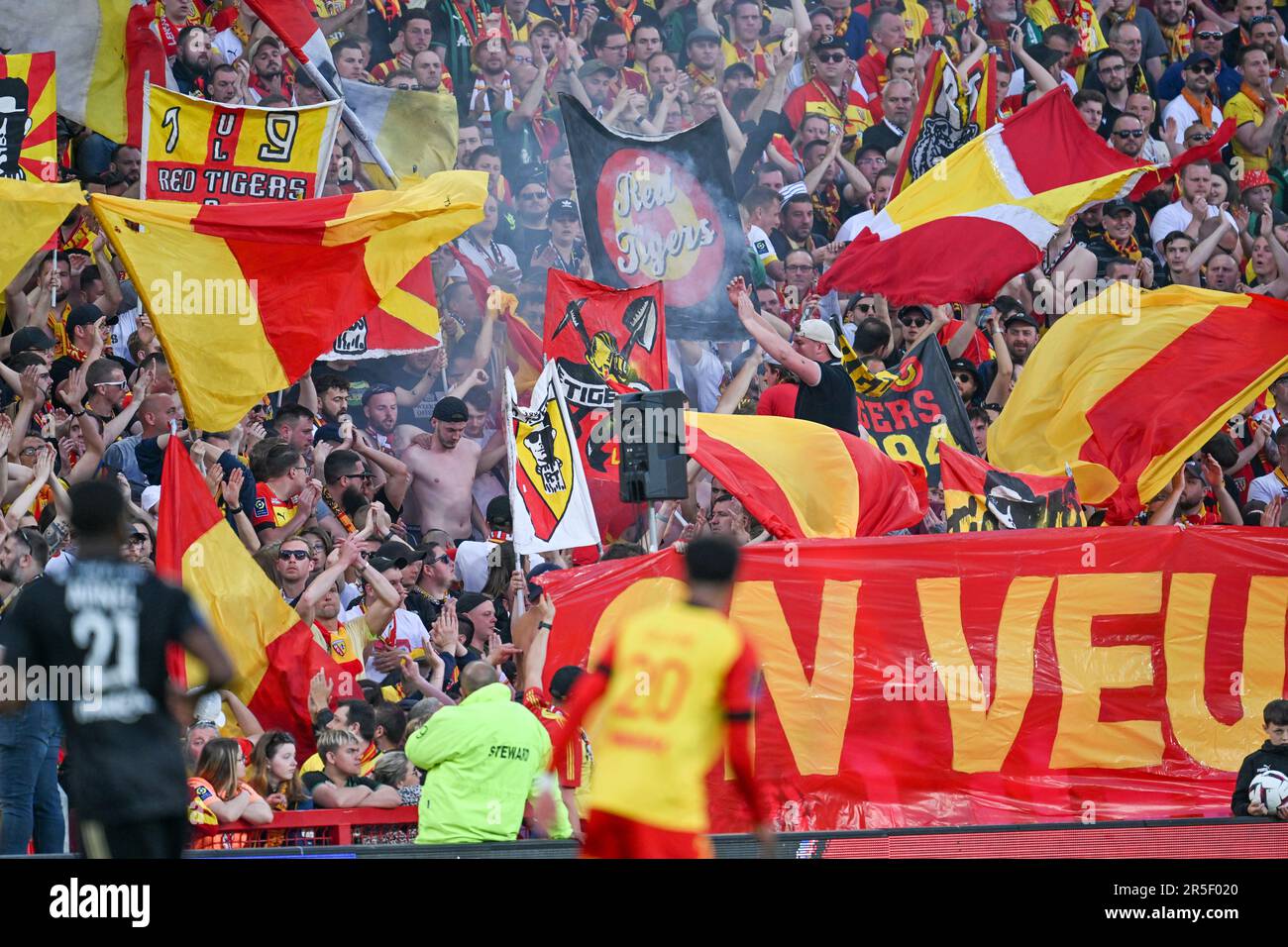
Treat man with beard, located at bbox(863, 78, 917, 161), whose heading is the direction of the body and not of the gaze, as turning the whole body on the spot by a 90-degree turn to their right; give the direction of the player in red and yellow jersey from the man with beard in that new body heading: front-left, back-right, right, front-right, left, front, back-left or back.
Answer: front-left

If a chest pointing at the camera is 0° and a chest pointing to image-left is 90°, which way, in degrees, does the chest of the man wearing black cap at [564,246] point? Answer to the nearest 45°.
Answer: approximately 0°

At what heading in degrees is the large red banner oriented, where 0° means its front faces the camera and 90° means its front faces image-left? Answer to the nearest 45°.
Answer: approximately 0°

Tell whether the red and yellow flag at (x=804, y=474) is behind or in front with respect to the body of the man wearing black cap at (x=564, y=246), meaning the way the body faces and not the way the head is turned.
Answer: in front

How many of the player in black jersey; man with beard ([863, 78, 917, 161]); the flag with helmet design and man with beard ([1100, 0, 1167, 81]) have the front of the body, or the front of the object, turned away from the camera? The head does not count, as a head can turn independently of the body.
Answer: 1

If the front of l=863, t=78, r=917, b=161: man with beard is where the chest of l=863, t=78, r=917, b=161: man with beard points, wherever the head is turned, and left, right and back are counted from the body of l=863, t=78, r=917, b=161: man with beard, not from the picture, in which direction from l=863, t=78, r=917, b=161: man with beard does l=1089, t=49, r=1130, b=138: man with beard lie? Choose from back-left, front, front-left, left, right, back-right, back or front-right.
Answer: left

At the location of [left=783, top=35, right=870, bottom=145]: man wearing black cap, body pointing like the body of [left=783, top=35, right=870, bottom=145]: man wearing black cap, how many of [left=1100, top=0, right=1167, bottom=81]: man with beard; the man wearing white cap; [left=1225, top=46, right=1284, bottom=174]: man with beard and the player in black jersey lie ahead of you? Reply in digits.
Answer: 2

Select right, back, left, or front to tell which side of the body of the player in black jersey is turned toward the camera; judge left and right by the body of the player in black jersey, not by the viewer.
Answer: back

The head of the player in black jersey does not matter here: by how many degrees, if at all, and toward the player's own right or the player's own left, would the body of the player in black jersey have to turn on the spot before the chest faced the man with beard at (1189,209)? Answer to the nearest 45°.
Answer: approximately 45° to the player's own right

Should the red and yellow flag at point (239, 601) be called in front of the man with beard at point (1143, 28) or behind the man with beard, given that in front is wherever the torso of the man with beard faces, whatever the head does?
in front
